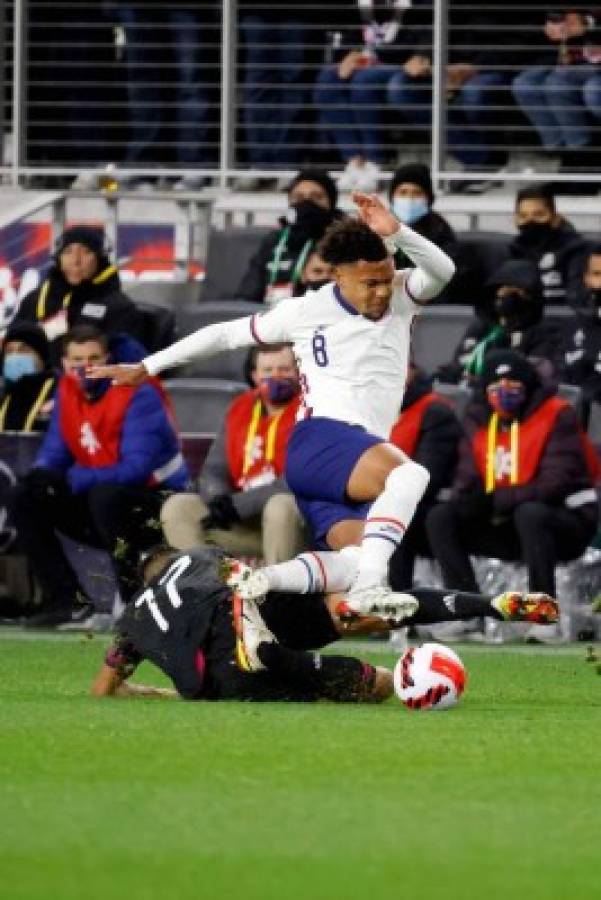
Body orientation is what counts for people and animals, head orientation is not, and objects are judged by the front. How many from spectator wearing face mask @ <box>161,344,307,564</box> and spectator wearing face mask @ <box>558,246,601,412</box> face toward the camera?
2

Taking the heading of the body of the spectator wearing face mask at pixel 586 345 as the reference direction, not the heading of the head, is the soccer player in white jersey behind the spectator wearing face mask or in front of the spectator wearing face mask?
in front

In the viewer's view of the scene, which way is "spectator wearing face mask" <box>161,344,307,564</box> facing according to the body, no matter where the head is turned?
toward the camera

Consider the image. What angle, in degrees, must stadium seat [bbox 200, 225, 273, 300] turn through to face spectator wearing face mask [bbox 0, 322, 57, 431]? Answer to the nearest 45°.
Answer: approximately 45° to its right

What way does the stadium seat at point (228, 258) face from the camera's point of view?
toward the camera

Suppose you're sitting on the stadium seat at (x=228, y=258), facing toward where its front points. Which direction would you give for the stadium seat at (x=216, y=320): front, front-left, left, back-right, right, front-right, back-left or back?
front

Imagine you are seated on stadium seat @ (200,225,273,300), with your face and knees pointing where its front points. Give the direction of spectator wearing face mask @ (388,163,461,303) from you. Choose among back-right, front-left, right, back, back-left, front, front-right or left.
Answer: front-left

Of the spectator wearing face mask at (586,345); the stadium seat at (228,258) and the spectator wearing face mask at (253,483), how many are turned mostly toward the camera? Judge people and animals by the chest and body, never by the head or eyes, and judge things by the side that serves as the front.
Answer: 3

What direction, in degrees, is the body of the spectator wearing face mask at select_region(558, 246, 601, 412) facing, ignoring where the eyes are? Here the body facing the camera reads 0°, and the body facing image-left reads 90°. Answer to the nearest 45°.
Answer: approximately 0°

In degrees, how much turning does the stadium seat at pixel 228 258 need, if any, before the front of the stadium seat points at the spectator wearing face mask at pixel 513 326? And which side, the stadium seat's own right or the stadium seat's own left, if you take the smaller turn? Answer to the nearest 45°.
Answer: approximately 45° to the stadium seat's own left

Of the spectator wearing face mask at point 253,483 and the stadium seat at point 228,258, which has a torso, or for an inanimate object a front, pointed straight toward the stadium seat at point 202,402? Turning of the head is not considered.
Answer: the stadium seat at point 228,258

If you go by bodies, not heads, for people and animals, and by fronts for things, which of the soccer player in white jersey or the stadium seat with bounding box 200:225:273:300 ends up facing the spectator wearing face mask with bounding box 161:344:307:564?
the stadium seat

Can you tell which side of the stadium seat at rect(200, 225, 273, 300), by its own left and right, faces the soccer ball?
front

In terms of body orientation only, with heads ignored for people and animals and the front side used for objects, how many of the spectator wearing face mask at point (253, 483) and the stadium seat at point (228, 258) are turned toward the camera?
2

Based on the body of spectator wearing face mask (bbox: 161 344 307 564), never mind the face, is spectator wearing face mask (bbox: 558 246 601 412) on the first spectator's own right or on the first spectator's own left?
on the first spectator's own left
